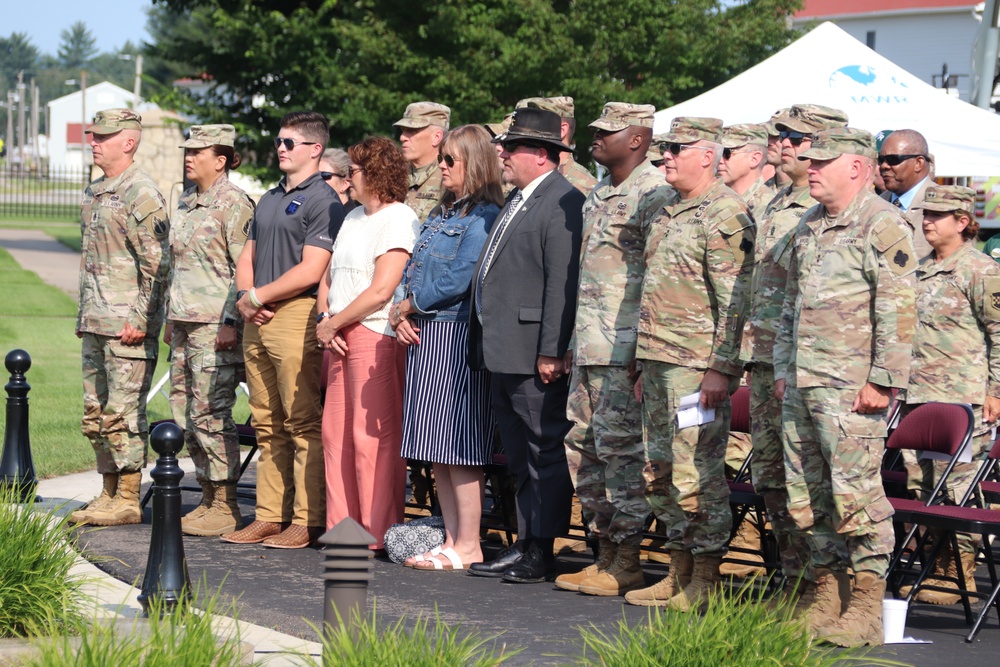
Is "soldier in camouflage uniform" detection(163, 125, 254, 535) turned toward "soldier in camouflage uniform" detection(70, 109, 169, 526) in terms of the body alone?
no

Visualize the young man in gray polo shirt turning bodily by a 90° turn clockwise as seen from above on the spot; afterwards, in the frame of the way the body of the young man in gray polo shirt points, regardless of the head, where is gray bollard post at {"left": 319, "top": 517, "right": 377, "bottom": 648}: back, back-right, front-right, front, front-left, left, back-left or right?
back-left

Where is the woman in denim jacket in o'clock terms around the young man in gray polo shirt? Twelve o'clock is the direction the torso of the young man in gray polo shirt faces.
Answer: The woman in denim jacket is roughly at 9 o'clock from the young man in gray polo shirt.

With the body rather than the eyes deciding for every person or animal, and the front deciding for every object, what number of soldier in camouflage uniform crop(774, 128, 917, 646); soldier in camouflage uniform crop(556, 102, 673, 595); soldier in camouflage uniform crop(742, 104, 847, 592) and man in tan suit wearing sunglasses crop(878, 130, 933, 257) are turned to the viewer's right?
0

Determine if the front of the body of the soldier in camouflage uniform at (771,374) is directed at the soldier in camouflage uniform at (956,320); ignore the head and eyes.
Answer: no

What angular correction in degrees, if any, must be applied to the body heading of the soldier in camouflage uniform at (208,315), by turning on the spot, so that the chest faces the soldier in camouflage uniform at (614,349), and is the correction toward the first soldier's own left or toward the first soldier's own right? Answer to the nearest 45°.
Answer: approximately 90° to the first soldier's own left

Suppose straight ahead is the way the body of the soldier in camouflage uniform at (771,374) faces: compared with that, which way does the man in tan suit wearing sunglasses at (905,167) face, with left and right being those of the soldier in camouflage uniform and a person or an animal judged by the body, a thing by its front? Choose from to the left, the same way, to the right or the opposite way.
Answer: the same way

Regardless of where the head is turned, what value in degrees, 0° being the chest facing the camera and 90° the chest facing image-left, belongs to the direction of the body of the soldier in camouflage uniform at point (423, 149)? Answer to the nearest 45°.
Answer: approximately 45°

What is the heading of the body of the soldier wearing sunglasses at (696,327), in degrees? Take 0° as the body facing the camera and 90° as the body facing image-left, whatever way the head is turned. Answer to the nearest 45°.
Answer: approximately 45°

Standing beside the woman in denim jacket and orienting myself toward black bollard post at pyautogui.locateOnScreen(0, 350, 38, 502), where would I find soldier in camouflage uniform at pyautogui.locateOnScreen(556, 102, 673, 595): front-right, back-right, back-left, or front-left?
back-left

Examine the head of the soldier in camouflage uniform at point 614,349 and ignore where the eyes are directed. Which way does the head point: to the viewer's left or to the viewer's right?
to the viewer's left

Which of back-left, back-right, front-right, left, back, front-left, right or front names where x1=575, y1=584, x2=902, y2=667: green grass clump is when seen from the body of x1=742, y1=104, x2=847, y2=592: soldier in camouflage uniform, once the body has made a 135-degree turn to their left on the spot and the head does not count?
right

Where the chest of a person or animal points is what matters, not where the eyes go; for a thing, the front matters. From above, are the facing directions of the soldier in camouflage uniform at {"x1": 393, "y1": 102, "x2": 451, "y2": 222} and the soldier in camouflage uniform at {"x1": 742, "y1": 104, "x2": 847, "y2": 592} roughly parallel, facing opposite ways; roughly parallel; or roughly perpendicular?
roughly parallel

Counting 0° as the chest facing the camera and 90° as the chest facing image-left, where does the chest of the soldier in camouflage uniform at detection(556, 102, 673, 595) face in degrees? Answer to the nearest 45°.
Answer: approximately 45°

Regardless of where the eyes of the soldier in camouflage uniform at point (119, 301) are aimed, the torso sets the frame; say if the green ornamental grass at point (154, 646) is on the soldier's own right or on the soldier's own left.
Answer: on the soldier's own left

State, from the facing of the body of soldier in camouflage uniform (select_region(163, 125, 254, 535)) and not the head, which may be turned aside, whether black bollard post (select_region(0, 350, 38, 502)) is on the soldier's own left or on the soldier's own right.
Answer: on the soldier's own right

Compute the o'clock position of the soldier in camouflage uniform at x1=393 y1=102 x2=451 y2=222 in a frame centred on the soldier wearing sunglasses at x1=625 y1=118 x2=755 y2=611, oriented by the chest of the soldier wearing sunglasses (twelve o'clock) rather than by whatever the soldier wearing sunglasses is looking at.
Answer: The soldier in camouflage uniform is roughly at 3 o'clock from the soldier wearing sunglasses.

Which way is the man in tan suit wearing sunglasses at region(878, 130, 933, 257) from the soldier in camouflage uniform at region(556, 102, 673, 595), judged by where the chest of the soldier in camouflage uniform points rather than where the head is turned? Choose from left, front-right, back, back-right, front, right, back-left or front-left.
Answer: back

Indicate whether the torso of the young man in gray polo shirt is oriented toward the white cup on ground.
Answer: no

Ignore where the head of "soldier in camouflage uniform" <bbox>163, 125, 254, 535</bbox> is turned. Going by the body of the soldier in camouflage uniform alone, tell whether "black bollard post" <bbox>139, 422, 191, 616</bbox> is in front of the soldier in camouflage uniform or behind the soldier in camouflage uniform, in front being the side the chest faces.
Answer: in front
